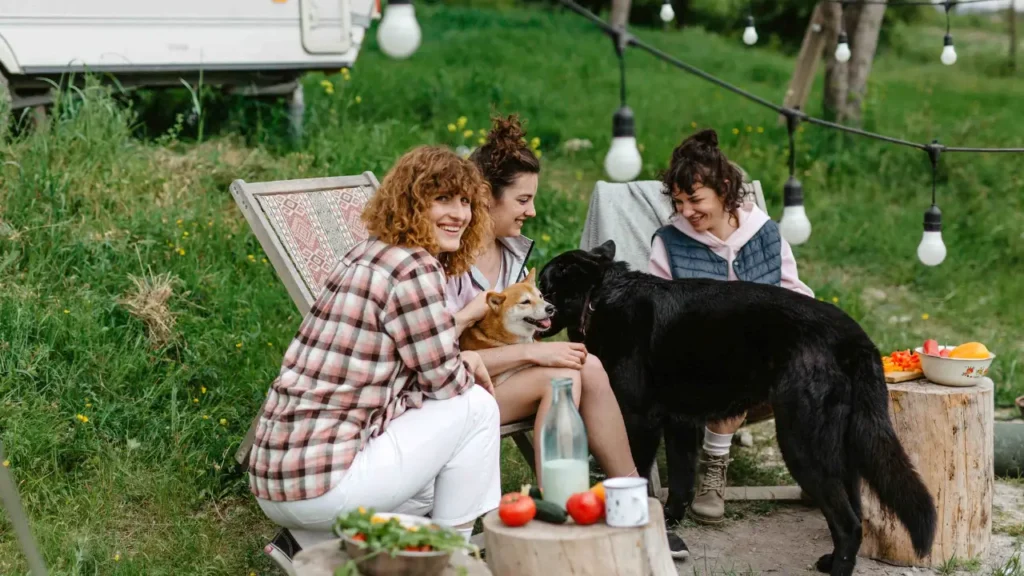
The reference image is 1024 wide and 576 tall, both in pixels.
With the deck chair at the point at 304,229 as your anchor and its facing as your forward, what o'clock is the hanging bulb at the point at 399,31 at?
The hanging bulb is roughly at 1 o'clock from the deck chair.

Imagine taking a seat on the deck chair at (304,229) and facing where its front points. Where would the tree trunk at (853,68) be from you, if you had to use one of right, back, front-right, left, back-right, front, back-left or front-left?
left

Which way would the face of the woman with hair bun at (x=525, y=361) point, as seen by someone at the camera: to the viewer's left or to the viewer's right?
to the viewer's right

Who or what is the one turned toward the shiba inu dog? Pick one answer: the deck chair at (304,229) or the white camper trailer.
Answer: the deck chair

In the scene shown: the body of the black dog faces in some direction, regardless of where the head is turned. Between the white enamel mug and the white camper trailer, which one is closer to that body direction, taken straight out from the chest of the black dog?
the white camper trailer

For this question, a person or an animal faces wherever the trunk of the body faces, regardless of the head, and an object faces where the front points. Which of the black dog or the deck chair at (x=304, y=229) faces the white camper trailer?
the black dog
